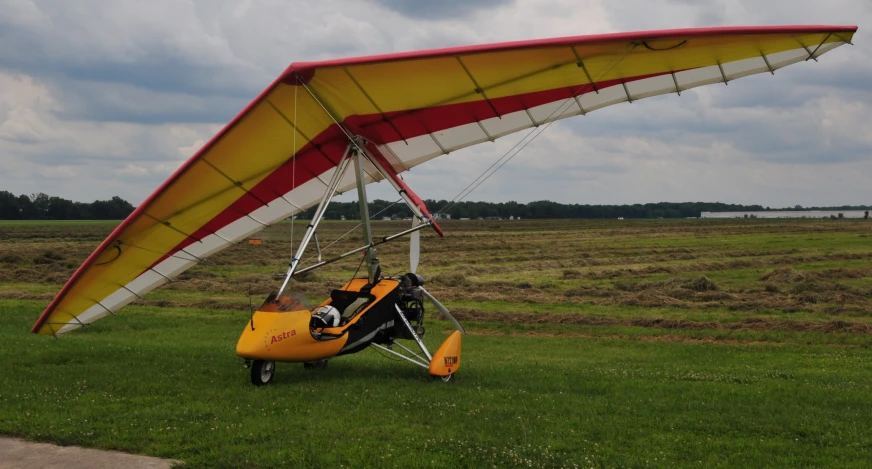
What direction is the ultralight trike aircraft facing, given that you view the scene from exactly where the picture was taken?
facing the viewer and to the left of the viewer
